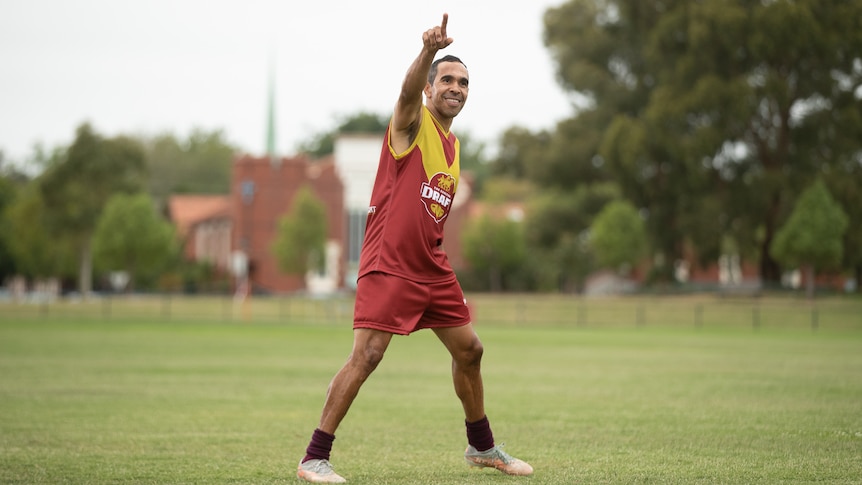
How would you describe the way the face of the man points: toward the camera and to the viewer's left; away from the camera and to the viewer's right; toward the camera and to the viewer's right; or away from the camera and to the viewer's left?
toward the camera and to the viewer's right

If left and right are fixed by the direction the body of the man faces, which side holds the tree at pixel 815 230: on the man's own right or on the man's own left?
on the man's own left

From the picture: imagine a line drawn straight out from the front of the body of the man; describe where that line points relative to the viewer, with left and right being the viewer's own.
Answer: facing the viewer and to the right of the viewer
